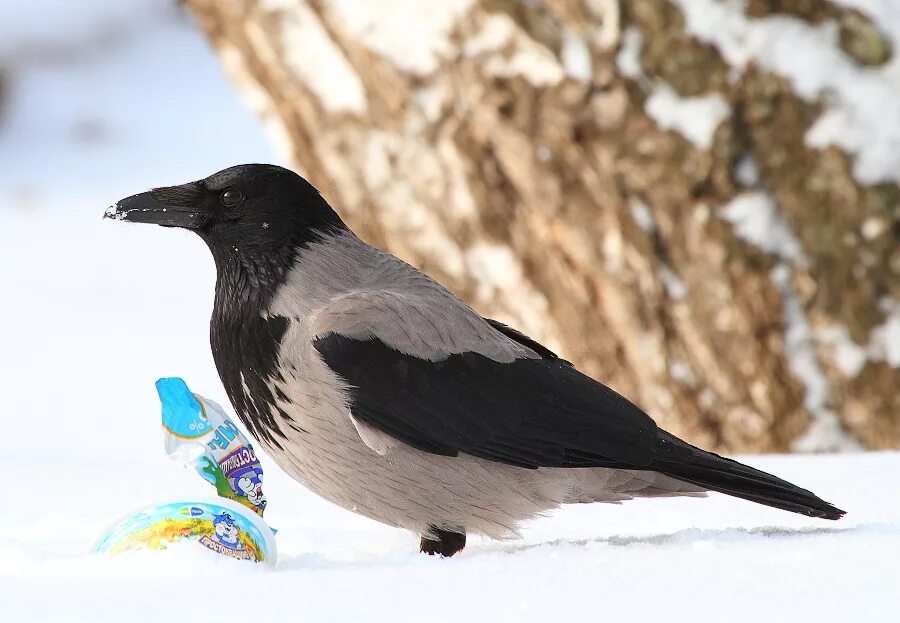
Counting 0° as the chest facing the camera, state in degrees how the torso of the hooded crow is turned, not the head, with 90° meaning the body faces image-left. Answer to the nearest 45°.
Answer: approximately 90°
